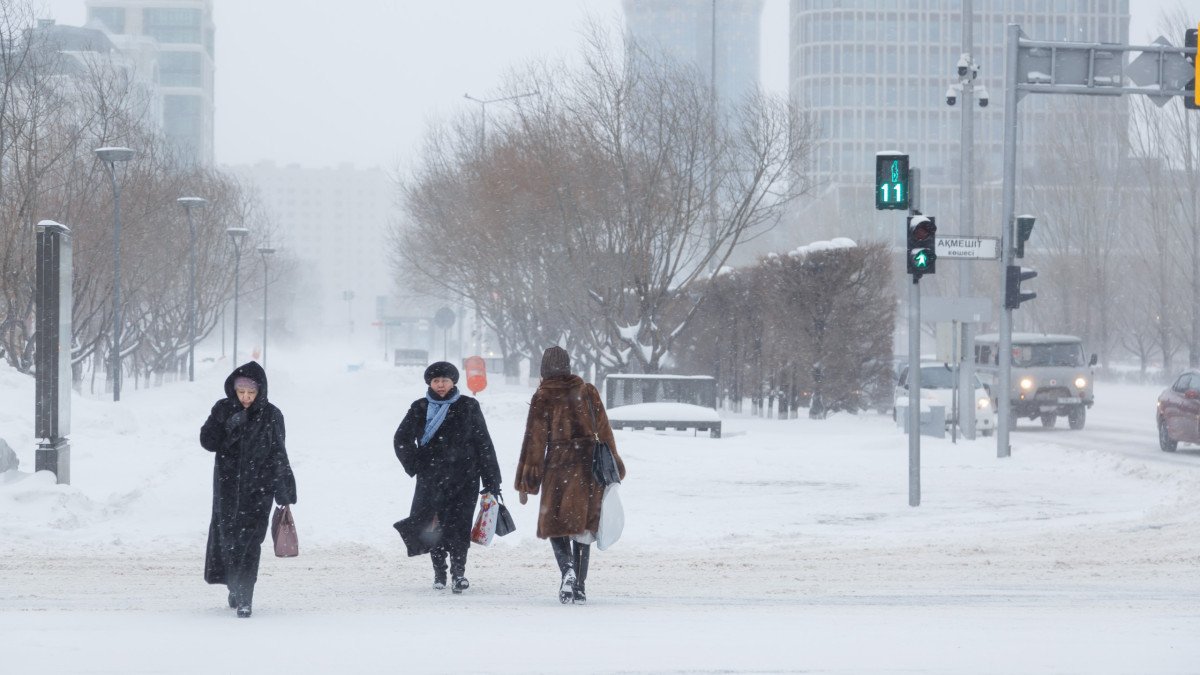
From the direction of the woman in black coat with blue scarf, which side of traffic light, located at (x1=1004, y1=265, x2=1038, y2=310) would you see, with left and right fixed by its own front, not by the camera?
right

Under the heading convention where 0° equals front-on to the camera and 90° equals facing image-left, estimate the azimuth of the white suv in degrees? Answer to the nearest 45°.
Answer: approximately 315°
